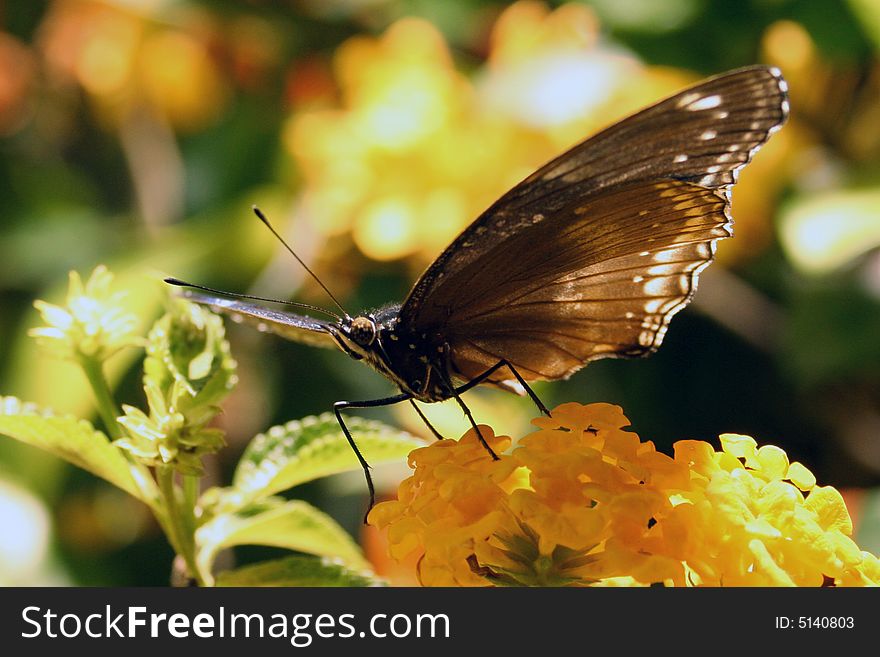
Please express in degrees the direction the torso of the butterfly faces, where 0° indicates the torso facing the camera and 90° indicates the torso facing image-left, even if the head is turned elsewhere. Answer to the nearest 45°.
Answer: approximately 45°
